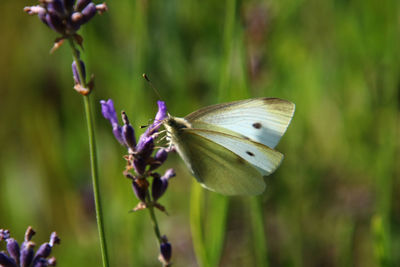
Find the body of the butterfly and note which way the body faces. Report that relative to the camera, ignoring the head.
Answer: to the viewer's left

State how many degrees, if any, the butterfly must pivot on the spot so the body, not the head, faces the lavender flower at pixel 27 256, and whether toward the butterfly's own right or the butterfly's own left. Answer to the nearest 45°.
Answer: approximately 45° to the butterfly's own left
